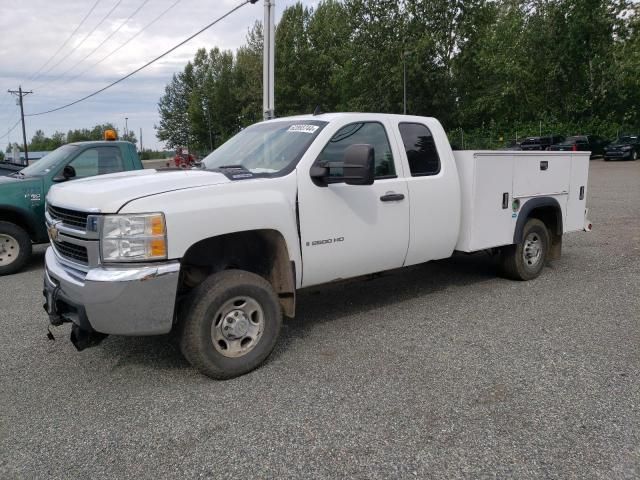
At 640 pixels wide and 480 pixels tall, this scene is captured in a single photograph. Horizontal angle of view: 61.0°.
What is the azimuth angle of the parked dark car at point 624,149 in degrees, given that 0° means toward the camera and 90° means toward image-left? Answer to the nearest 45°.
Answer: approximately 45°

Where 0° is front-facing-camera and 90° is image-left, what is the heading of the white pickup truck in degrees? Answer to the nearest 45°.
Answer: approximately 45°

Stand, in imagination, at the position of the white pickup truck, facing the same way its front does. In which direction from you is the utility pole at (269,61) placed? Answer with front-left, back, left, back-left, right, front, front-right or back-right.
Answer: back-right
